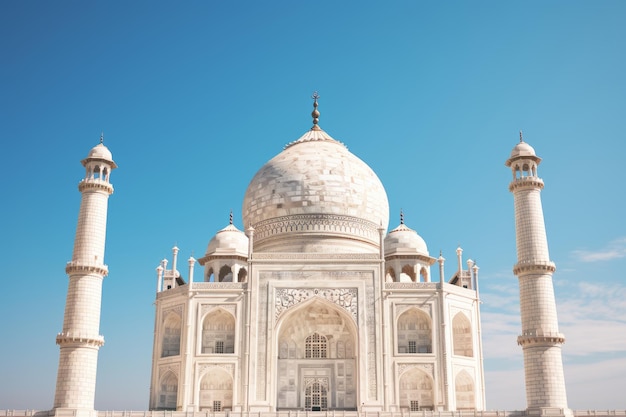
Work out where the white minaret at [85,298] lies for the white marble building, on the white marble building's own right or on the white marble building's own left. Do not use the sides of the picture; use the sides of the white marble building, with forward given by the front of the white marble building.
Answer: on the white marble building's own right

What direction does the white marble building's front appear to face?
toward the camera

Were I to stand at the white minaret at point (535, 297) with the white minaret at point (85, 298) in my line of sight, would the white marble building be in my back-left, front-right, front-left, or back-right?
front-right

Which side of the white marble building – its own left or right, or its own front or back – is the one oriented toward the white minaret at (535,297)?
left

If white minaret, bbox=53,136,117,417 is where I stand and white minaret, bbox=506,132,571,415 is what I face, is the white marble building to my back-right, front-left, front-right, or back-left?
front-left

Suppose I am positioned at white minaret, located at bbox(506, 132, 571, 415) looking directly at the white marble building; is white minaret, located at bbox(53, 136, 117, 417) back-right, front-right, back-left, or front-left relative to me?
front-left

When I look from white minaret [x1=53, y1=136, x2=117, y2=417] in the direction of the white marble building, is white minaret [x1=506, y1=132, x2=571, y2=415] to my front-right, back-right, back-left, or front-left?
front-right
